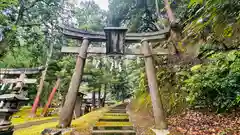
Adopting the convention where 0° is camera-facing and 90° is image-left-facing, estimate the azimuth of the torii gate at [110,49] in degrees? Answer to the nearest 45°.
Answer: approximately 0°

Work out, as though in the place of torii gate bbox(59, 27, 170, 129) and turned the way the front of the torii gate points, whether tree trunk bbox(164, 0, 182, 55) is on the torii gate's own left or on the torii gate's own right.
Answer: on the torii gate's own left

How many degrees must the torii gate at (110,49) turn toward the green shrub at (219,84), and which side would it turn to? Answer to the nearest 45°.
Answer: approximately 90° to its left

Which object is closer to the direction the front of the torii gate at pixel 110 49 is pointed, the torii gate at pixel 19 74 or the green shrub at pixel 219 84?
the green shrub

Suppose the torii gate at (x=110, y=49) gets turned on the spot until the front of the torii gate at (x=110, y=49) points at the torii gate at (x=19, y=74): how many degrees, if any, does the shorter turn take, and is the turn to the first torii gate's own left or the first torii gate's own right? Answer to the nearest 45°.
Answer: approximately 135° to the first torii gate's own right
